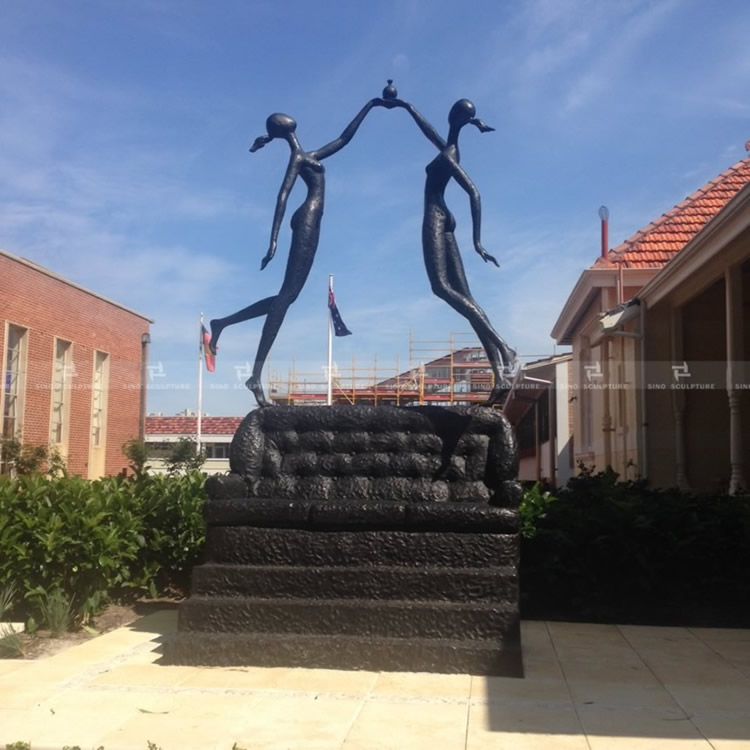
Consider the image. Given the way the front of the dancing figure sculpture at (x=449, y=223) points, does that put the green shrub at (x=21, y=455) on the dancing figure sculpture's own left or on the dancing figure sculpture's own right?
on the dancing figure sculpture's own right
